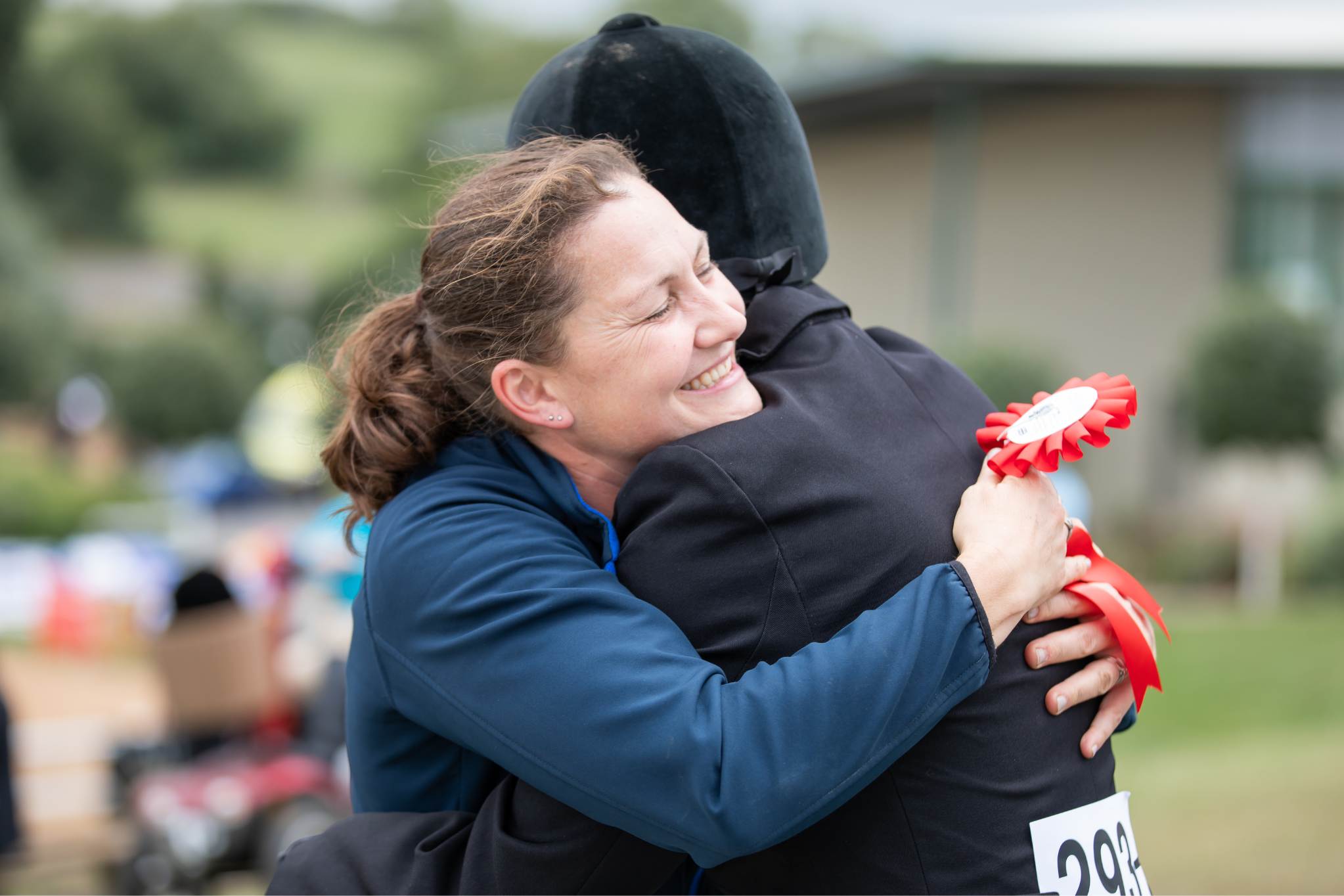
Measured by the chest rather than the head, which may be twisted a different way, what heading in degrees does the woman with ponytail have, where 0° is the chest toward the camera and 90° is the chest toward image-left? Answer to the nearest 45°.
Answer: approximately 270°

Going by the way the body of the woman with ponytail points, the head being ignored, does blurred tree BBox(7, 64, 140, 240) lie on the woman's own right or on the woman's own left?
on the woman's own left

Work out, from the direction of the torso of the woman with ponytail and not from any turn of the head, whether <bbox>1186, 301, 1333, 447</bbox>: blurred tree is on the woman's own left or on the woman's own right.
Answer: on the woman's own left

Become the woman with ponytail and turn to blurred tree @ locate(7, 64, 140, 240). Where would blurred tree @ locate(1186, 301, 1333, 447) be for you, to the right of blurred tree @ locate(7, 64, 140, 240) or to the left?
right
